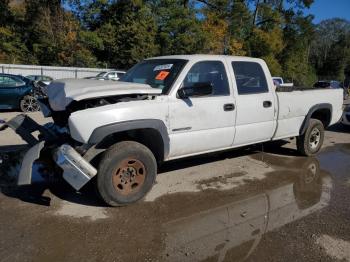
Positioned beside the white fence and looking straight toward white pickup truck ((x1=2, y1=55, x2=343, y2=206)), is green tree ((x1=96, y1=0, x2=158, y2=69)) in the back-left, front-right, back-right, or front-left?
back-left

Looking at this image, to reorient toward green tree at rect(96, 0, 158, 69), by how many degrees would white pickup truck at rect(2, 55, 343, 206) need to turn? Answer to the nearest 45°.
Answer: approximately 135° to its right

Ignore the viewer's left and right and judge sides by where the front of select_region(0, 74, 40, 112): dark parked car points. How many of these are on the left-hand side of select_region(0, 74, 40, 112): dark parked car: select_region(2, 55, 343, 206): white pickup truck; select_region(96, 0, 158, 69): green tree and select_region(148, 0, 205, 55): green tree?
1

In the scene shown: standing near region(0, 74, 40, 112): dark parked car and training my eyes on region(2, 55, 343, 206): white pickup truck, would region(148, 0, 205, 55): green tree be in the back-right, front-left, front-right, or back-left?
back-left

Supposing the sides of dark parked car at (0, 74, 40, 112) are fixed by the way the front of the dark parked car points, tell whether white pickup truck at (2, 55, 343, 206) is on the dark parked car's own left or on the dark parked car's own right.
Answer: on the dark parked car's own left

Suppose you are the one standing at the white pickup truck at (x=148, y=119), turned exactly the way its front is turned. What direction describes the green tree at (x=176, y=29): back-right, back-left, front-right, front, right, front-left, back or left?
back-right

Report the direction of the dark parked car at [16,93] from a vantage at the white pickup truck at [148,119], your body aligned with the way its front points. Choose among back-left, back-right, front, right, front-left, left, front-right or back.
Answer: right
